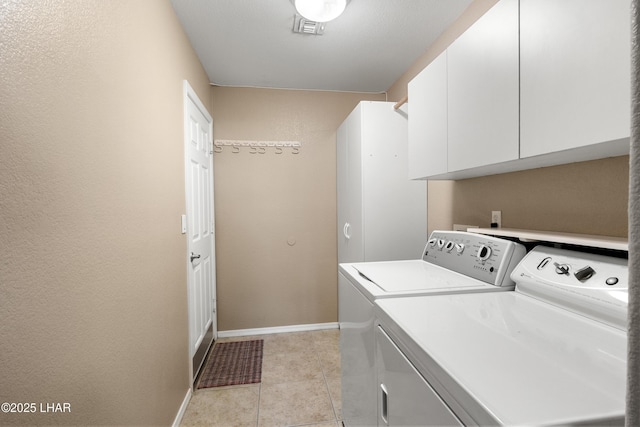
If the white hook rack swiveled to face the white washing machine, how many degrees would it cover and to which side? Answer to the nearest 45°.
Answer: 0° — it already faces it

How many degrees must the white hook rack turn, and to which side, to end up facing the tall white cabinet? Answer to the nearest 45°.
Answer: approximately 45° to its left

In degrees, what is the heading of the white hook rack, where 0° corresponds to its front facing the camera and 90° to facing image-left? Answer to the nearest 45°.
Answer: approximately 0°
